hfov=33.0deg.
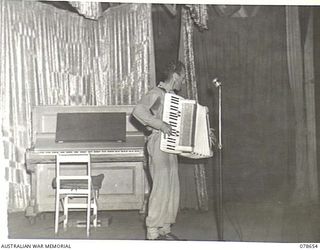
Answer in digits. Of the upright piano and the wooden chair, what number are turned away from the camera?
1

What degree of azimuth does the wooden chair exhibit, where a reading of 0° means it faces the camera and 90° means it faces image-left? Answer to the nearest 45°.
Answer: approximately 180°

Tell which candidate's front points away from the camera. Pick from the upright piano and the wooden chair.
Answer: the wooden chair

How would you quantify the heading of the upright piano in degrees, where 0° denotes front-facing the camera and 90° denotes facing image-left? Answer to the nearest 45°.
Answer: approximately 0°

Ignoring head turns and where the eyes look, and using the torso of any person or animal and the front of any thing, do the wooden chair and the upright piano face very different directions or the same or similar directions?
very different directions
